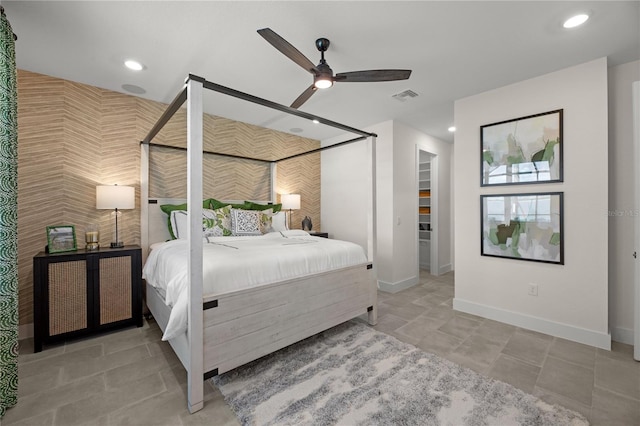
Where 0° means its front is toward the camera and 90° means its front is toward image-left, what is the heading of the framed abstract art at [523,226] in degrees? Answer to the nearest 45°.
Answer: approximately 45°

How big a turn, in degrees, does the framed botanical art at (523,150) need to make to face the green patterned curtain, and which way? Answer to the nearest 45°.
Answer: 0° — it already faces it

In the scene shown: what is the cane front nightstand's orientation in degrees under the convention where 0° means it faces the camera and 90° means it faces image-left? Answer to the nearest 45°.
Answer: approximately 315°

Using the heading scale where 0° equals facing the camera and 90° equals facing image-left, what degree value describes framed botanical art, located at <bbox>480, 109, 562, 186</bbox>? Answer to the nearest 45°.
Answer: approximately 45°
